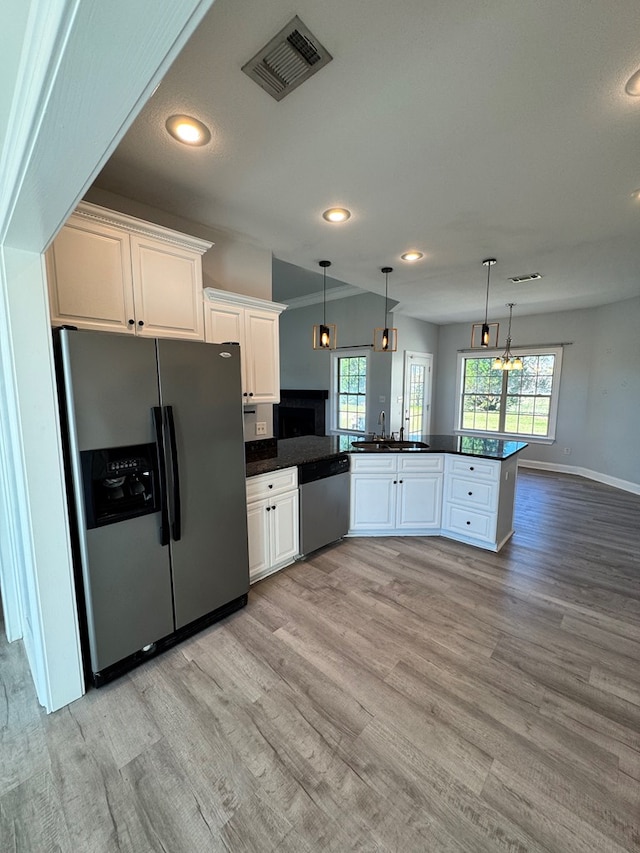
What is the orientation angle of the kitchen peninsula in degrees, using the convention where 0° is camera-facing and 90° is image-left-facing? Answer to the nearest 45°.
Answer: approximately 0°

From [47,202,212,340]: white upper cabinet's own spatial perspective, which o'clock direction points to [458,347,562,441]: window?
The window is roughly at 10 o'clock from the white upper cabinet.

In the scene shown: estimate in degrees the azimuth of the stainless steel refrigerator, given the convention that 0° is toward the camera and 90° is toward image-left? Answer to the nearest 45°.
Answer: approximately 315°

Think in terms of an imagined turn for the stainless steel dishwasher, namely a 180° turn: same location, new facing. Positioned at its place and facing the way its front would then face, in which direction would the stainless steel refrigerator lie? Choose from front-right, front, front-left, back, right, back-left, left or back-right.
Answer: left

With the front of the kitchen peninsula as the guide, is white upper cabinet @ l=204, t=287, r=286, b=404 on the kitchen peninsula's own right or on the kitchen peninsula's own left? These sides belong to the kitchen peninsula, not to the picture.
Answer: on the kitchen peninsula's own right

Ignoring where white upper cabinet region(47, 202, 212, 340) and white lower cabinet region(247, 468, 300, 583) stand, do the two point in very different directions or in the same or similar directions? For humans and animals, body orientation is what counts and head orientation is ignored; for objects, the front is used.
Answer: same or similar directions

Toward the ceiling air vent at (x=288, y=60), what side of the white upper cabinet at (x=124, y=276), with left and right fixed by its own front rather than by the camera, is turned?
front

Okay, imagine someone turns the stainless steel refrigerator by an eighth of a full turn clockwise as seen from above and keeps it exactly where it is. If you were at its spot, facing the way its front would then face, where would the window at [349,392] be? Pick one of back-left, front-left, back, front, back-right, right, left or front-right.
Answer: back-left

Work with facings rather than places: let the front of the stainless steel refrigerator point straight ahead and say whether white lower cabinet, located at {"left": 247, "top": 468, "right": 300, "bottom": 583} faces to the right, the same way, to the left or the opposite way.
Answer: the same way

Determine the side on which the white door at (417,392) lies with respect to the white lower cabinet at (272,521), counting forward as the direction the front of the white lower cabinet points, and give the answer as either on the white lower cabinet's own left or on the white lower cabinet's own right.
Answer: on the white lower cabinet's own left

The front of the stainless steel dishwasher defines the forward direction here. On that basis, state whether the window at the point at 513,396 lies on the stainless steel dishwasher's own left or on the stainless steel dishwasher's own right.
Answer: on the stainless steel dishwasher's own left

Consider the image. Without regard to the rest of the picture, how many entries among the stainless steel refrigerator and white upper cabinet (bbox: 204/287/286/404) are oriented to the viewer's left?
0

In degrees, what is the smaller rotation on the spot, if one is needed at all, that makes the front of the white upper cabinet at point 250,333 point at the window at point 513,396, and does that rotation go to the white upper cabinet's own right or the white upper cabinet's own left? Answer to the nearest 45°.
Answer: approximately 90° to the white upper cabinet's own left

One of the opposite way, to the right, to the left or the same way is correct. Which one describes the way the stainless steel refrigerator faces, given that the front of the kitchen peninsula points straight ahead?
to the left

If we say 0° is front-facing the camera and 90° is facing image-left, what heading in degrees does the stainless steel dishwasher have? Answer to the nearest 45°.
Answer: approximately 315°

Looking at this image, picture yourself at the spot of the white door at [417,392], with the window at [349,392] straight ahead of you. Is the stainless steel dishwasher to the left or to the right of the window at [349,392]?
left

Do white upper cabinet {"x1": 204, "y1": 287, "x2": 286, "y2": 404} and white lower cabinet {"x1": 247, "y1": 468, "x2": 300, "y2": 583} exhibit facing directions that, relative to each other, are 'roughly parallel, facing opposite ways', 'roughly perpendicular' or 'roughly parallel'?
roughly parallel
